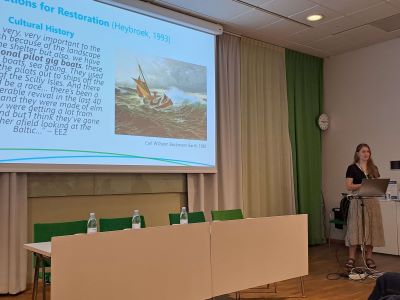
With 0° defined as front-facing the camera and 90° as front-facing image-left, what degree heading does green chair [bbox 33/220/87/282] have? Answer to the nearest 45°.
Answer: approximately 315°

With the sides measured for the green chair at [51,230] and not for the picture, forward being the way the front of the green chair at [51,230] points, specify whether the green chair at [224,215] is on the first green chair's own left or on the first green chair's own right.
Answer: on the first green chair's own left

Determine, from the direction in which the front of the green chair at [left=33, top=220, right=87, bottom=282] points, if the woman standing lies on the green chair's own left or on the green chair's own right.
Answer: on the green chair's own left

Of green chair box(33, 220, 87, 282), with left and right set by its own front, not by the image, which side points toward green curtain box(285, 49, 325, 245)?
left
